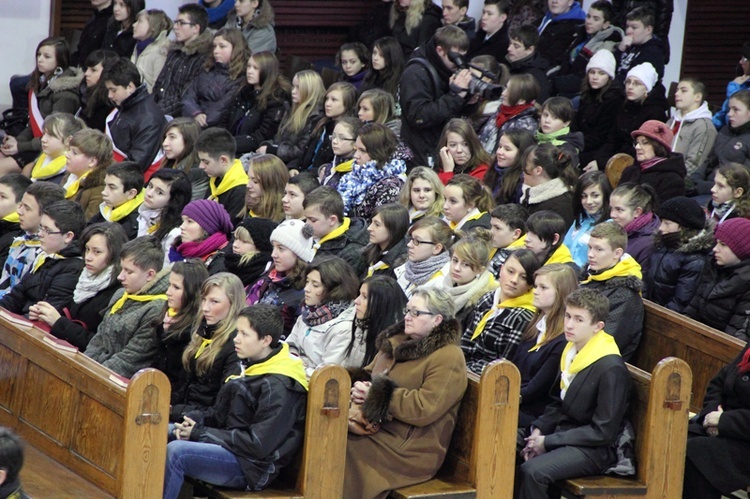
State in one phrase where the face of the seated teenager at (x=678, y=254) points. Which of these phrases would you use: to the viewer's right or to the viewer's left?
to the viewer's left

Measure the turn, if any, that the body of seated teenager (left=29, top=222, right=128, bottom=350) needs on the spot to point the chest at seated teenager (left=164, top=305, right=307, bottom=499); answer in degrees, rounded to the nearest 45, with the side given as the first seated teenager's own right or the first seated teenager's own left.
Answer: approximately 135° to the first seated teenager's own left

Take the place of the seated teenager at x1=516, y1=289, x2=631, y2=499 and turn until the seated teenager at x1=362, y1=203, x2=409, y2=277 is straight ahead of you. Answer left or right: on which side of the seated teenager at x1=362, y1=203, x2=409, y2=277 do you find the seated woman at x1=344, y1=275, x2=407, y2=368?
left

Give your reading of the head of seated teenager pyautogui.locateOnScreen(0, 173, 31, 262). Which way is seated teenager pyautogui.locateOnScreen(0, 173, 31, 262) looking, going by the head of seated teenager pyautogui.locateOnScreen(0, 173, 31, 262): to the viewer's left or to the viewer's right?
to the viewer's left

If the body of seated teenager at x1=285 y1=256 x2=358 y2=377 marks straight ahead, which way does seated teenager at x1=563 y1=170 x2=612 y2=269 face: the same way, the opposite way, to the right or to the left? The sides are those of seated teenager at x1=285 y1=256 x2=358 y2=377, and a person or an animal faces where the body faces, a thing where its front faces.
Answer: the same way

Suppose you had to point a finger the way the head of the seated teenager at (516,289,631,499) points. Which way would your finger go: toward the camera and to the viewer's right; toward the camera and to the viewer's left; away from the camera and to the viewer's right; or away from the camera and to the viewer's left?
toward the camera and to the viewer's left

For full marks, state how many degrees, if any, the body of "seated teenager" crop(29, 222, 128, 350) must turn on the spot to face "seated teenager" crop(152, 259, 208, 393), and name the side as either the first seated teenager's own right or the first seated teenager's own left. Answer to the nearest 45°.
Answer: approximately 135° to the first seated teenager's own left

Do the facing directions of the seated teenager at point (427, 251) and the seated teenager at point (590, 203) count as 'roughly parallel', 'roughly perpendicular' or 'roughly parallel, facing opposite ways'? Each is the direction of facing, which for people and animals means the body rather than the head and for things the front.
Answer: roughly parallel

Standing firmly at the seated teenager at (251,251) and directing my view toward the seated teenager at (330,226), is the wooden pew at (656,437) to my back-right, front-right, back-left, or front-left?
front-right

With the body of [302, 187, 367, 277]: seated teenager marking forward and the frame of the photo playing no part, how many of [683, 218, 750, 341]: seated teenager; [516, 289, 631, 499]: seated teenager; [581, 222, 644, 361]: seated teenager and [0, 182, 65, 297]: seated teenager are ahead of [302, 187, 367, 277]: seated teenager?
1

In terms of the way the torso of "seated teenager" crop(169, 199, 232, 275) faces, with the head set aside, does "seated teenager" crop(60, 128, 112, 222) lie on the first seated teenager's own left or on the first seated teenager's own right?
on the first seated teenager's own right

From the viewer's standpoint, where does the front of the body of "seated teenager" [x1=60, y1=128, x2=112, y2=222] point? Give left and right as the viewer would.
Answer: facing to the left of the viewer

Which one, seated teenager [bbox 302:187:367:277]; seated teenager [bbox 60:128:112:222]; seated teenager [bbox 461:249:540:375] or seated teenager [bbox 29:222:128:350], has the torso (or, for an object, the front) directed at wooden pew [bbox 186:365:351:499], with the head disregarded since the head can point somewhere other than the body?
seated teenager [bbox 461:249:540:375]

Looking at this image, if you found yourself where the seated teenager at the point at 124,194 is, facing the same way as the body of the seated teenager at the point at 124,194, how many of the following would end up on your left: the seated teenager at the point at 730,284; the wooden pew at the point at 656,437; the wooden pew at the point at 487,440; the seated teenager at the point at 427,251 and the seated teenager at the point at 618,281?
5

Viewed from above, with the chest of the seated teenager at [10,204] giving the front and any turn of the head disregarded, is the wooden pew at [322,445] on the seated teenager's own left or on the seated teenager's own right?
on the seated teenager's own left

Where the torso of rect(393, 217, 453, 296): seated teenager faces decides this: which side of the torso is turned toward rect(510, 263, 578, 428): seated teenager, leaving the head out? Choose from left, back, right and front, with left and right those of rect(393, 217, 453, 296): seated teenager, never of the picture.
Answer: left

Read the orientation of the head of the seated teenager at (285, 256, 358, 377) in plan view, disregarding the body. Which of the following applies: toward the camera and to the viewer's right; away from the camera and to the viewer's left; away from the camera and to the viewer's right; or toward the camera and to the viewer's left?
toward the camera and to the viewer's left

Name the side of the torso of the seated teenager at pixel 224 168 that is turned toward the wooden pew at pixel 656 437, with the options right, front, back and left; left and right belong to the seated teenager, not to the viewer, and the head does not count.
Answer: left

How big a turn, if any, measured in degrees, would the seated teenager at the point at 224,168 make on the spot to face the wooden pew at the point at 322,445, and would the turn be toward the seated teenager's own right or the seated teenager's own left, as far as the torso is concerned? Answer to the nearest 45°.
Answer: approximately 45° to the seated teenager's own left
